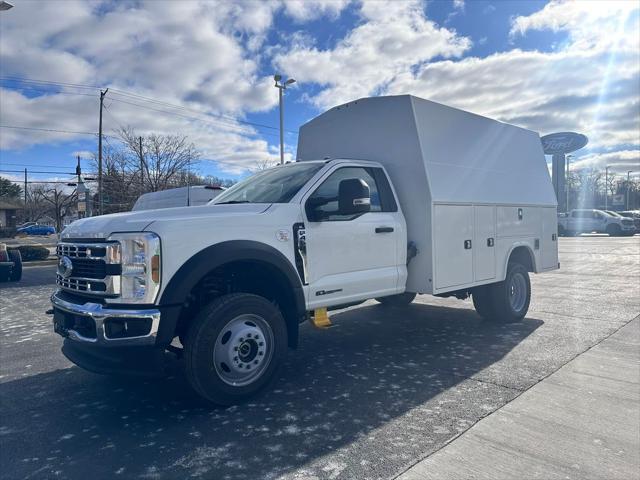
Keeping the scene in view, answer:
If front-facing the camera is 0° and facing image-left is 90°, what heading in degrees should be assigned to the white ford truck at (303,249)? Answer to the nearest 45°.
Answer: approximately 45°

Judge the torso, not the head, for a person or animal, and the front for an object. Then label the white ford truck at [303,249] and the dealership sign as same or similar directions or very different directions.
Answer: same or similar directions

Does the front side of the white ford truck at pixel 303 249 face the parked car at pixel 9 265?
no

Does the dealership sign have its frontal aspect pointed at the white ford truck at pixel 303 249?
yes

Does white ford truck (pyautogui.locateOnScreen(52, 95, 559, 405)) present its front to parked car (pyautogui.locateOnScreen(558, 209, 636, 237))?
no

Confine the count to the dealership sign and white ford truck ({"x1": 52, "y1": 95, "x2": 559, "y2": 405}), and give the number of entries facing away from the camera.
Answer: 0

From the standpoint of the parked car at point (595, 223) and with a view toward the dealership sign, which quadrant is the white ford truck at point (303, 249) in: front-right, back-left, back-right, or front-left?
back-left

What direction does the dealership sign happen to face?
toward the camera

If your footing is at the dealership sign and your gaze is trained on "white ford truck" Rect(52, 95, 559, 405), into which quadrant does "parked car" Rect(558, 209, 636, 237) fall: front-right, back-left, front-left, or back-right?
front-left

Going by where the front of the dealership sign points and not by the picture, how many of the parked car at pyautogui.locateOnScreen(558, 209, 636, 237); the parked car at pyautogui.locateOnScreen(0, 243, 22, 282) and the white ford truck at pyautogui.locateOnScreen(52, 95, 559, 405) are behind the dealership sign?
0

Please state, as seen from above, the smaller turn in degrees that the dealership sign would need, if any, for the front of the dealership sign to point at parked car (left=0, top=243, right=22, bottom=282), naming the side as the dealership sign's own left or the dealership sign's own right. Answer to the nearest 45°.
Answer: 0° — it already faces it
